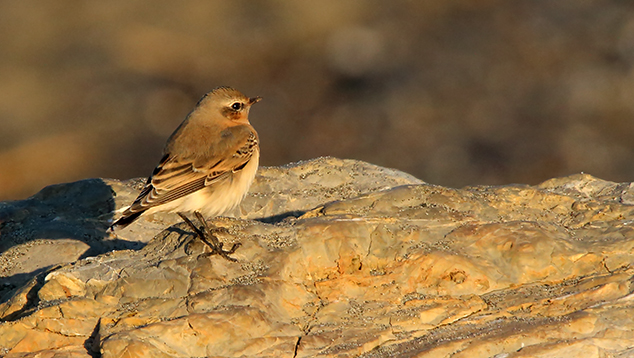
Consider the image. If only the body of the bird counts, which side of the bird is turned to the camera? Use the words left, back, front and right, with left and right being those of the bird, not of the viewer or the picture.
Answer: right
